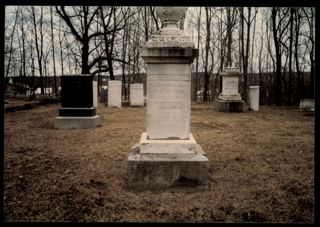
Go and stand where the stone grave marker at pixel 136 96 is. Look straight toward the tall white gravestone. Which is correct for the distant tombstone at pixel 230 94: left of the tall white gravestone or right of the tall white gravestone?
left

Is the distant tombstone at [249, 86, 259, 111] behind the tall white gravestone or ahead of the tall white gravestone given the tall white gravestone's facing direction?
behind

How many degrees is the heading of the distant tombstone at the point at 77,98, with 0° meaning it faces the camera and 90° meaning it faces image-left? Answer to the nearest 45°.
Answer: approximately 0°

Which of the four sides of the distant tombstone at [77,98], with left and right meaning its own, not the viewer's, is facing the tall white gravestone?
front

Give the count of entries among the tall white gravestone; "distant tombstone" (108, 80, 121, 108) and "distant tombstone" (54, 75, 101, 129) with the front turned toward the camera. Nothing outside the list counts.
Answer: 3

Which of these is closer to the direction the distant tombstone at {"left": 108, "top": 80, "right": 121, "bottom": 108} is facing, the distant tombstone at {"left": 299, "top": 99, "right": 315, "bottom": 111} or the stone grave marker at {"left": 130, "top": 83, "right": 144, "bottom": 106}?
the distant tombstone
